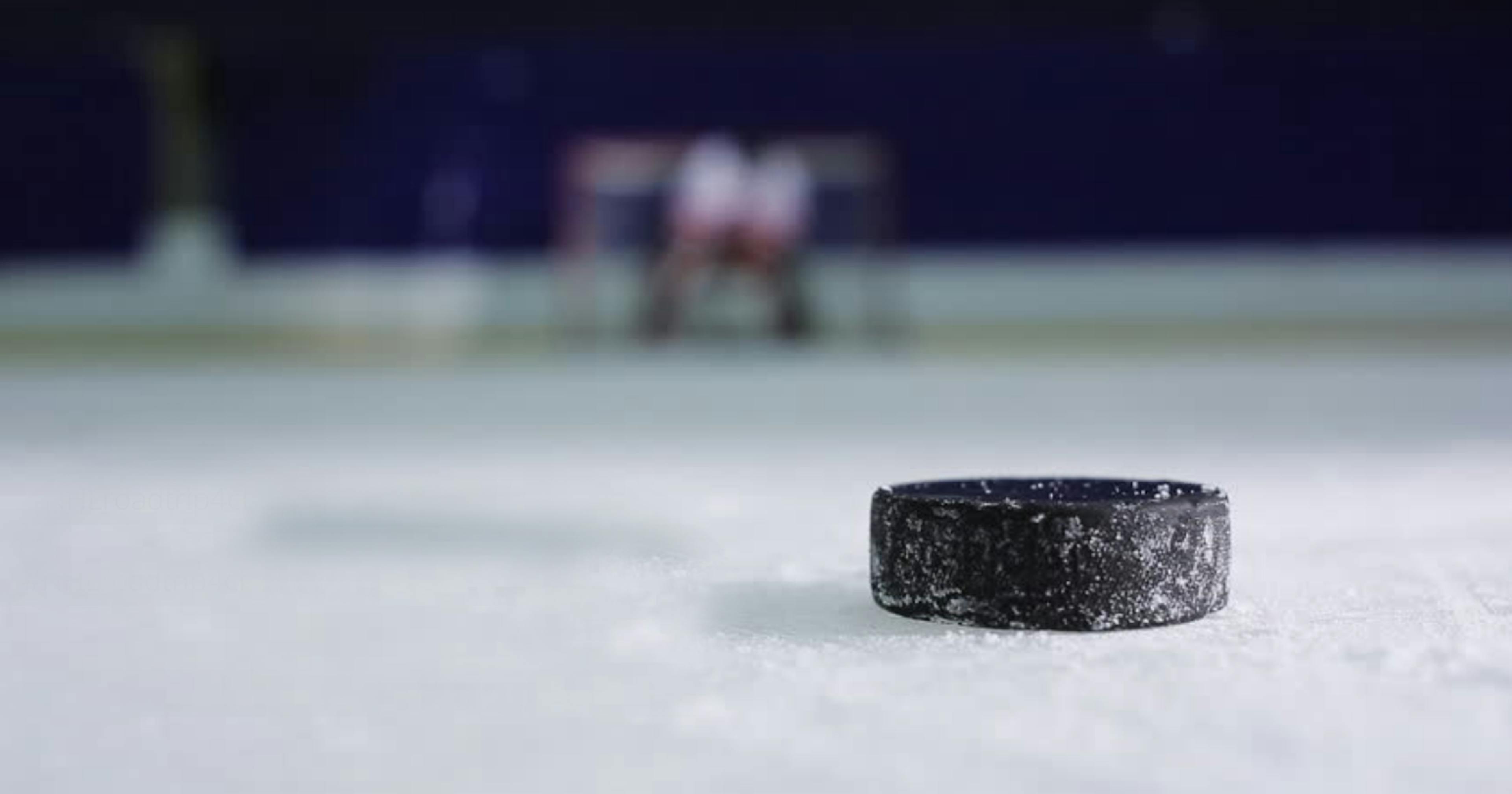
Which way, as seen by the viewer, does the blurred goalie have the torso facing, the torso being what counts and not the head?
toward the camera

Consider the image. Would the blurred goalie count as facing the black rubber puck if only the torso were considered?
yes
